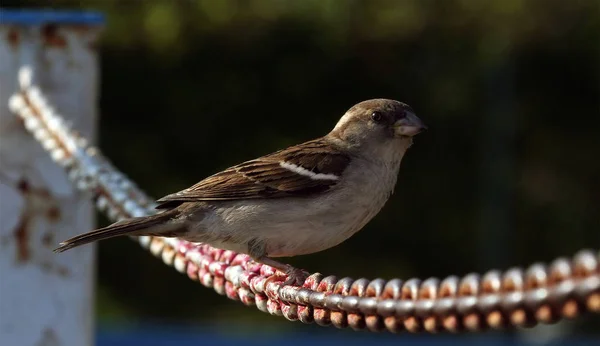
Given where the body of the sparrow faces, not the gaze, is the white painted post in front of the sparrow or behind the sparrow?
behind

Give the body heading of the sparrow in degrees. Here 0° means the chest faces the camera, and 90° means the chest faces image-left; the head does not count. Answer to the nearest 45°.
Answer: approximately 270°
